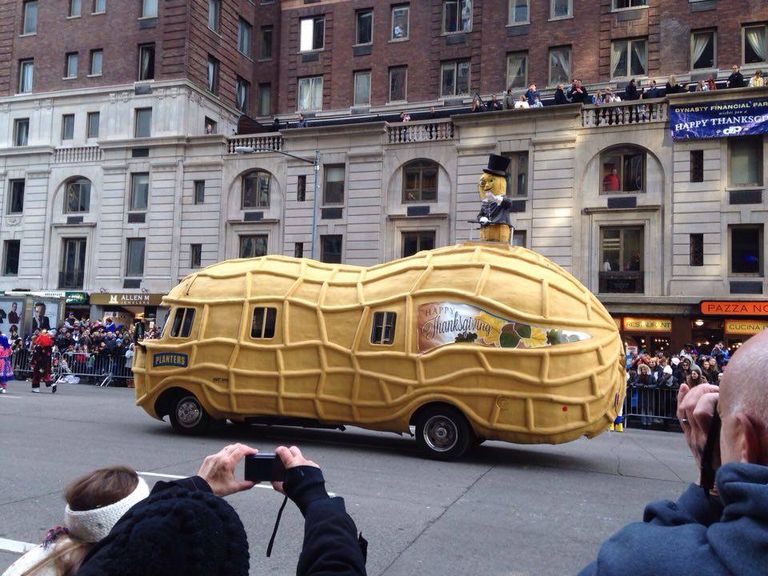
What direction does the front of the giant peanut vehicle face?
to the viewer's left

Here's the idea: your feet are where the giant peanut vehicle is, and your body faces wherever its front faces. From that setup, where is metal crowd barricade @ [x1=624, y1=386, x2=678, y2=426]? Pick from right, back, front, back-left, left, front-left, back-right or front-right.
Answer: back-right

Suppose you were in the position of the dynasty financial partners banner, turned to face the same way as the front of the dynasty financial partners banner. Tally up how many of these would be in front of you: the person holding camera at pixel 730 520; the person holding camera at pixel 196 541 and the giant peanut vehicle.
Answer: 3

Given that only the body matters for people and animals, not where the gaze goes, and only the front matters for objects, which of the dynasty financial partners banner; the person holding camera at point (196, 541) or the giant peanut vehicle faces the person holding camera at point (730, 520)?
the dynasty financial partners banner

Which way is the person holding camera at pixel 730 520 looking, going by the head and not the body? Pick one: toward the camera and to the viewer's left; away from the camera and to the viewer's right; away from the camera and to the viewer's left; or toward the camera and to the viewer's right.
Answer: away from the camera and to the viewer's left

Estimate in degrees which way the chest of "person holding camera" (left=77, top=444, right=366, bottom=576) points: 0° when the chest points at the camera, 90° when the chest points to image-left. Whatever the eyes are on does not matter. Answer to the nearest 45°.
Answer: approximately 180°

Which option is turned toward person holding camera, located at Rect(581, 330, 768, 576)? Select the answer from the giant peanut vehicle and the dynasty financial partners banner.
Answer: the dynasty financial partners banner

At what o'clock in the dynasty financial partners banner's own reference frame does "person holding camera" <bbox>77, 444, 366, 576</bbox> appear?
The person holding camera is roughly at 12 o'clock from the dynasty financial partners banner.

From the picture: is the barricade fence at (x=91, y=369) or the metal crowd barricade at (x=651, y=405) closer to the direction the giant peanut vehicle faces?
the barricade fence

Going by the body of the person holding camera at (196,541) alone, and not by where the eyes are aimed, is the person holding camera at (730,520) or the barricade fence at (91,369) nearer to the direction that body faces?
the barricade fence

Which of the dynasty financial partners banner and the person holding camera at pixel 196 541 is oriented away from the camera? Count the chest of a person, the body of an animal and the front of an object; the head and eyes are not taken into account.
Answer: the person holding camera

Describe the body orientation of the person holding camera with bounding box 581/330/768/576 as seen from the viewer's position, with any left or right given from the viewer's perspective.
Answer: facing away from the viewer and to the left of the viewer

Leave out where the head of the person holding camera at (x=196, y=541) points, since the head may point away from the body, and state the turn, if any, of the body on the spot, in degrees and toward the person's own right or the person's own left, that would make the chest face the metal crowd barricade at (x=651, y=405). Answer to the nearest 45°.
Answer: approximately 45° to the person's own right

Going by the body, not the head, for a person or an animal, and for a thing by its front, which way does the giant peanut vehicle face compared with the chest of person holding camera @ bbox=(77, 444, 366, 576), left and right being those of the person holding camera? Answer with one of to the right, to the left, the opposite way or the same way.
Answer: to the left
